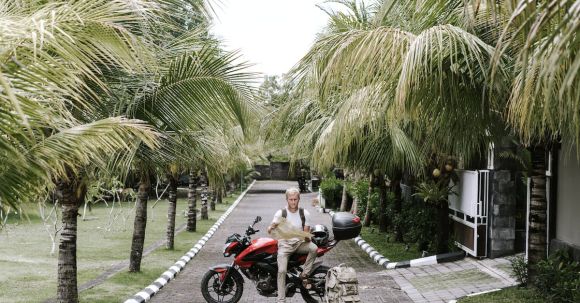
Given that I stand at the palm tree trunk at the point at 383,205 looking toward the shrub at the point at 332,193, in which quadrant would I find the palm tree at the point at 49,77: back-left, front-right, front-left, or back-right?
back-left

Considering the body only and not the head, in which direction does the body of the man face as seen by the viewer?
toward the camera

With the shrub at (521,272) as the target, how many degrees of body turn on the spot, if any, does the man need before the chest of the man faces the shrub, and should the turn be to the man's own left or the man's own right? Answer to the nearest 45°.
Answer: approximately 90° to the man's own left

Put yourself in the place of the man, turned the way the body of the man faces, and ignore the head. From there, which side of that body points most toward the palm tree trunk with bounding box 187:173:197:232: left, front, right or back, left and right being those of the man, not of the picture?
back

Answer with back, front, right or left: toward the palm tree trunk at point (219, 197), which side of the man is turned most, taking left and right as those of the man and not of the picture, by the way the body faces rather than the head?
back

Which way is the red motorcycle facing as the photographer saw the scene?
facing to the left of the viewer

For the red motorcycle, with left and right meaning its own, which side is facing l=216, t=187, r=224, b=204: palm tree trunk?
right

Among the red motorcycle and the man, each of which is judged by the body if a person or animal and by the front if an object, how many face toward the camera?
1

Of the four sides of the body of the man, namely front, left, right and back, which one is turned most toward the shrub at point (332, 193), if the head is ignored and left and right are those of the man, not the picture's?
back

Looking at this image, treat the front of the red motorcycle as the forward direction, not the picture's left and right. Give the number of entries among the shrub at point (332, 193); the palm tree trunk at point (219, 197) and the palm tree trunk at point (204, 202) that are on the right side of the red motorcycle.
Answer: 3

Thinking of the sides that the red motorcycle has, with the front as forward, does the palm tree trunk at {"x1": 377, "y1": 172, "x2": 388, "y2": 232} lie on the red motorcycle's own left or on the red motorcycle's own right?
on the red motorcycle's own right

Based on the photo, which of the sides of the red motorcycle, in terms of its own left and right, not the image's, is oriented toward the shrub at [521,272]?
back

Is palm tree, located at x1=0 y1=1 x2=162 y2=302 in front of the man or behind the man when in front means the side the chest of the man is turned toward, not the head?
in front

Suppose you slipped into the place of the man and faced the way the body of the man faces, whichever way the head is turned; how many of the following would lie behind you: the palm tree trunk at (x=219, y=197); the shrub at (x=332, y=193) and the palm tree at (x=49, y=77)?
2
